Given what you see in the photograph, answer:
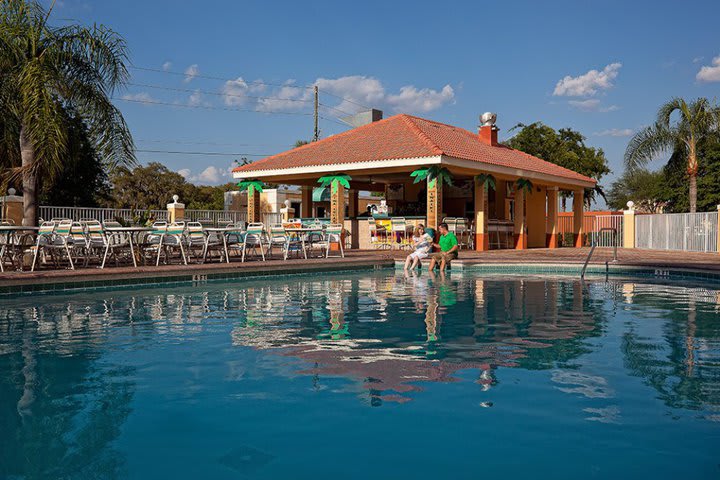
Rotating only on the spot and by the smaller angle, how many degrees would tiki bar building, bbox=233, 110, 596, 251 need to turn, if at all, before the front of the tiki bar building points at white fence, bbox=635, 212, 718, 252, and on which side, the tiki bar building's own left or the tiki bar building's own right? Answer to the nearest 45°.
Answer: approximately 135° to the tiki bar building's own left

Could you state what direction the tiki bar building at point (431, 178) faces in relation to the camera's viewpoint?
facing the viewer and to the left of the viewer

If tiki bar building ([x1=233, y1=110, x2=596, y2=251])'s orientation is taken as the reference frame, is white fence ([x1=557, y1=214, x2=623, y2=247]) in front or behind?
behind

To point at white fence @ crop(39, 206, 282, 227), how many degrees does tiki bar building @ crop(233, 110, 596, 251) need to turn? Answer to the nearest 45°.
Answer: approximately 45° to its right

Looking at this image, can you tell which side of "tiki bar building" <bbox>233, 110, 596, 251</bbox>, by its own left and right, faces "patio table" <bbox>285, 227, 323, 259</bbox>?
front

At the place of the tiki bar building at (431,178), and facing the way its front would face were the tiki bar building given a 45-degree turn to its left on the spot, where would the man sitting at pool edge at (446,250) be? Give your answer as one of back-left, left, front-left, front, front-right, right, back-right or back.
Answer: front

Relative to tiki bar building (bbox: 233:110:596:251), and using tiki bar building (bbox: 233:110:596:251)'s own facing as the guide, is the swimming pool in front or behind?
in front
